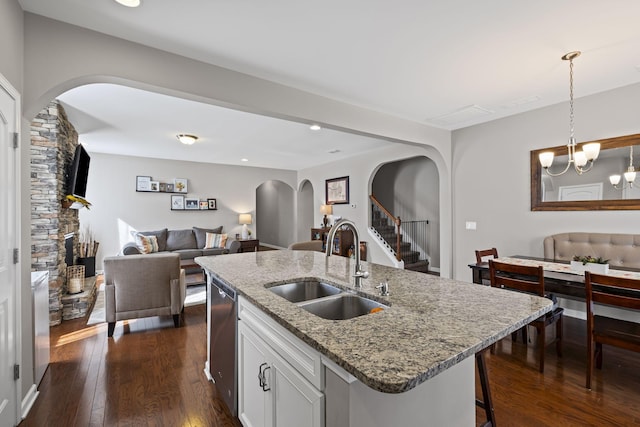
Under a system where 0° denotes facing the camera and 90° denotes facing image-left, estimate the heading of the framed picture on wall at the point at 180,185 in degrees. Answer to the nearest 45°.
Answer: approximately 0°

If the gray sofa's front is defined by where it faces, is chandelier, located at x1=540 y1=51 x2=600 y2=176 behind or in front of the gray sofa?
in front

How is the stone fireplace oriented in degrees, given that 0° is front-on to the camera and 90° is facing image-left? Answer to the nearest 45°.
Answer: approximately 270°

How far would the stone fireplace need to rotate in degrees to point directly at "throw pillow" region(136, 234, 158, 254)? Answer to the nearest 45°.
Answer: approximately 45° to its left

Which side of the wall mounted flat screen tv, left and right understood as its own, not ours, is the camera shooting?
right

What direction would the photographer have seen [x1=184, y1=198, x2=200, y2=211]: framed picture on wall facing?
facing the viewer

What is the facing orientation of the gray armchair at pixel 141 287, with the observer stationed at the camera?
facing away from the viewer

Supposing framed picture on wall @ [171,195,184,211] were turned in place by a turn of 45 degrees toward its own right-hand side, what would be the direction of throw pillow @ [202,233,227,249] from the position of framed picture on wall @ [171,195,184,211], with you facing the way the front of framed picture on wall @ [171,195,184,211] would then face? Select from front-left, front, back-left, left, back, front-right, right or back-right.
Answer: left

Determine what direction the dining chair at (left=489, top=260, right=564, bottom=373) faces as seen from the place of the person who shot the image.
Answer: facing away from the viewer and to the right of the viewer

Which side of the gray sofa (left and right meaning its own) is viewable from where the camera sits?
front

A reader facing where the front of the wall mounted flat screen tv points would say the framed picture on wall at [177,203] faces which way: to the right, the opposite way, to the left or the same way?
to the right

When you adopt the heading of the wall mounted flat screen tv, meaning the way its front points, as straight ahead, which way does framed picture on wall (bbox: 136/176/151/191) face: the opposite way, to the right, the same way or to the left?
to the right

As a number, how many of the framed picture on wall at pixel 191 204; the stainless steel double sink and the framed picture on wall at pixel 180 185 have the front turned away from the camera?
0

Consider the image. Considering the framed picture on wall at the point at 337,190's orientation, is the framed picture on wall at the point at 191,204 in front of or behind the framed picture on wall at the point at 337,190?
in front

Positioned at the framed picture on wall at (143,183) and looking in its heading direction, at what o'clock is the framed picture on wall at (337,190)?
the framed picture on wall at (337,190) is roughly at 10 o'clock from the framed picture on wall at (143,183).

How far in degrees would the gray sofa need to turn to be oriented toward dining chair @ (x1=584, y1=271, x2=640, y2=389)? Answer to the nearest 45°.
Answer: approximately 45° to its left

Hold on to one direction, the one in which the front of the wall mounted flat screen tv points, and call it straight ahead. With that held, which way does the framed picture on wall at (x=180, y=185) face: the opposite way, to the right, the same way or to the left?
to the right

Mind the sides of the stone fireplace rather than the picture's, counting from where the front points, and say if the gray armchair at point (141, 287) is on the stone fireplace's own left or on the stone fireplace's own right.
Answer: on the stone fireplace's own right

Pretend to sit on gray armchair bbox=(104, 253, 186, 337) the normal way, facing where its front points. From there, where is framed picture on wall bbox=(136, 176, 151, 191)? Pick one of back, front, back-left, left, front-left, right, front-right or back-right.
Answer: front

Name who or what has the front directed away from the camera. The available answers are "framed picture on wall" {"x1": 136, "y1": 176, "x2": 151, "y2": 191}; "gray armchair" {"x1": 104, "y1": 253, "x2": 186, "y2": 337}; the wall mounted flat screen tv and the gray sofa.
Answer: the gray armchair

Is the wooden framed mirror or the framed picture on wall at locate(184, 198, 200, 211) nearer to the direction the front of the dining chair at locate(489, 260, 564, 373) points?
the wooden framed mirror

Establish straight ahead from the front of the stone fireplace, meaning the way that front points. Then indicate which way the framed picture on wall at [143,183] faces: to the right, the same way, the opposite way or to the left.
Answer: to the right
